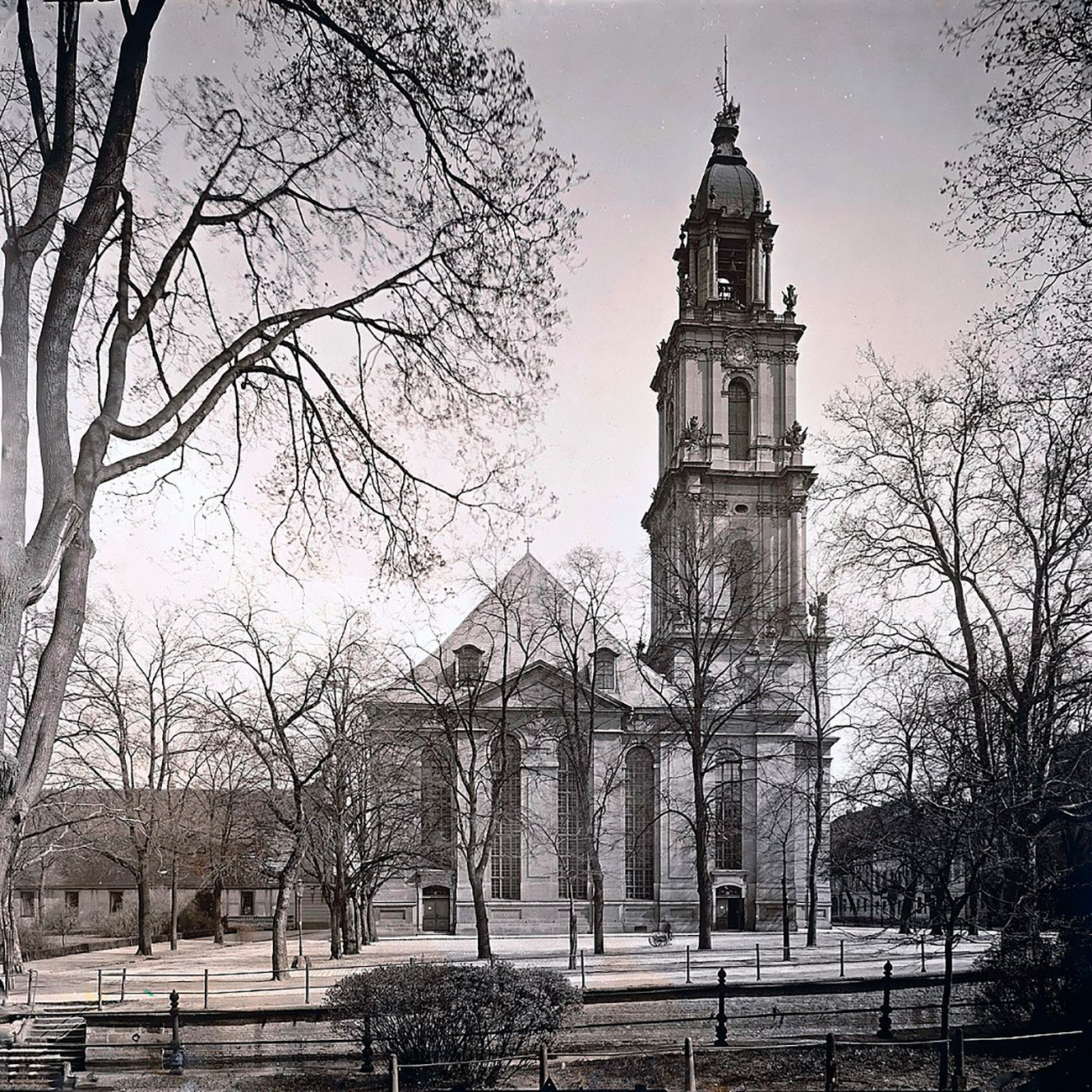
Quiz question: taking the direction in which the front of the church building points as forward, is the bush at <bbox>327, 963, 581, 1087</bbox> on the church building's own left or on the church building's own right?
on the church building's own right

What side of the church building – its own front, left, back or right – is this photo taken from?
right

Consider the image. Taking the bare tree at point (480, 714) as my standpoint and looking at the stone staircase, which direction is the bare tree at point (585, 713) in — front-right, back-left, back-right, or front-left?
back-left

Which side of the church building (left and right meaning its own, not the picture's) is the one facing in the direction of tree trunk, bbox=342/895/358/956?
back

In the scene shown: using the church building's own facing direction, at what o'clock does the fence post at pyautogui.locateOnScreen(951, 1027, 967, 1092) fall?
The fence post is roughly at 12 o'clock from the church building.

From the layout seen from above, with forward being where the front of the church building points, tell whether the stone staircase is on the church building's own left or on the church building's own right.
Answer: on the church building's own right
